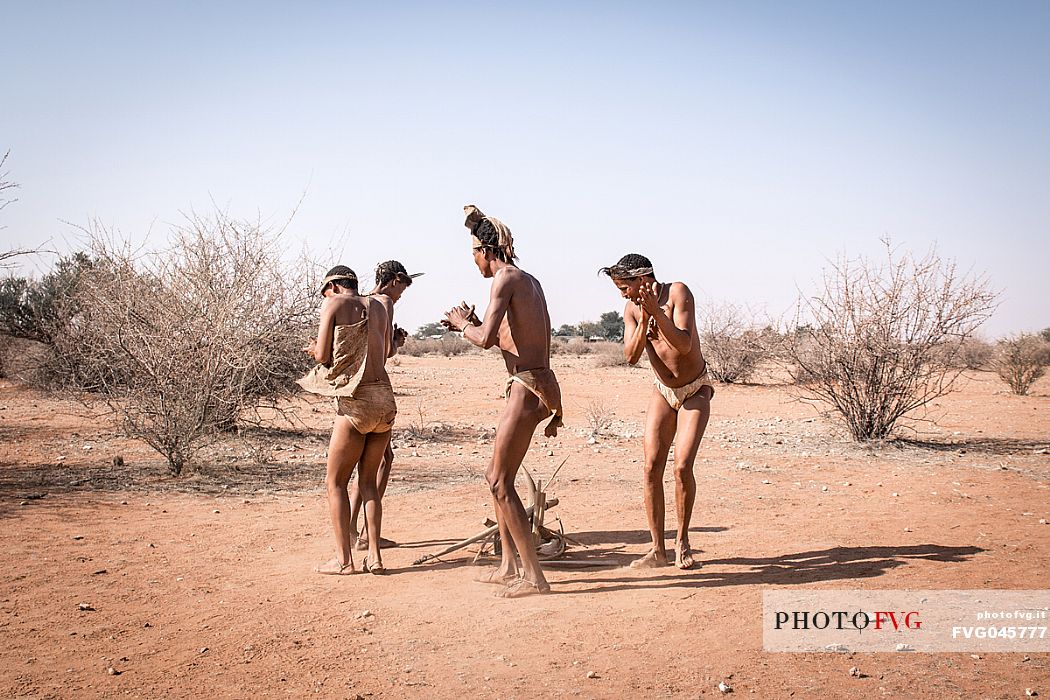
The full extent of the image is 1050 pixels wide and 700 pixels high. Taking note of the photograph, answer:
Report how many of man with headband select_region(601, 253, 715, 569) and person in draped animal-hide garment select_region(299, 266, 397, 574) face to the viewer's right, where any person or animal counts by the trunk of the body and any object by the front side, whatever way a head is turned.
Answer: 0

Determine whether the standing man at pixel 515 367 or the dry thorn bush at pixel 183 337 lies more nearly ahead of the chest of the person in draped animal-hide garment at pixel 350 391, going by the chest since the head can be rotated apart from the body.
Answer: the dry thorn bush

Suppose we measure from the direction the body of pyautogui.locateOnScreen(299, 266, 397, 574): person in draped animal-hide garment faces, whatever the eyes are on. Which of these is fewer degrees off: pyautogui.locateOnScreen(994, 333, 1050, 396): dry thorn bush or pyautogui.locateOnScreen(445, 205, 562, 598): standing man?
the dry thorn bush

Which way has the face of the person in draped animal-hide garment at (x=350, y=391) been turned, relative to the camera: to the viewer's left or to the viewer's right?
to the viewer's left

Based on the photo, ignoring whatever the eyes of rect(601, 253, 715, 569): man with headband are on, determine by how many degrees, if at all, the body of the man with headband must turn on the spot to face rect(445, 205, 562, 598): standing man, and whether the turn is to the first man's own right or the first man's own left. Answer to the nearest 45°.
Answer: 0° — they already face them

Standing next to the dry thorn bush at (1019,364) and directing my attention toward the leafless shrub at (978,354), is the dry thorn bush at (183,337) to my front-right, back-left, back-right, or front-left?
back-left

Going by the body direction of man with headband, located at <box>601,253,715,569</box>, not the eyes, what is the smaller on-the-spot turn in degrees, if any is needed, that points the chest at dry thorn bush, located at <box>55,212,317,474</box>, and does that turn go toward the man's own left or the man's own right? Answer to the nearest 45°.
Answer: approximately 90° to the man's own right

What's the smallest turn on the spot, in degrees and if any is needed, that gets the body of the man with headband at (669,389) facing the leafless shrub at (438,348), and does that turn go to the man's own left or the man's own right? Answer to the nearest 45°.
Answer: approximately 135° to the man's own right

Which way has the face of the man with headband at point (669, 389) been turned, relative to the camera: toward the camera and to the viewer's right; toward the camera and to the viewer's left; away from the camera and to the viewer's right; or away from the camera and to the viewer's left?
toward the camera and to the viewer's left

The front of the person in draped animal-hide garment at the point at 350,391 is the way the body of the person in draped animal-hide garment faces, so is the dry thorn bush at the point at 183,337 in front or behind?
in front

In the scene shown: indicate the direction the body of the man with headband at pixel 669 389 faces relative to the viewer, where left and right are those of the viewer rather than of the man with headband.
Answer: facing the viewer and to the left of the viewer

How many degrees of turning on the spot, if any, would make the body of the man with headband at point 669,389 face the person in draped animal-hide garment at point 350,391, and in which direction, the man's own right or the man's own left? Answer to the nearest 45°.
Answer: approximately 45° to the man's own right
